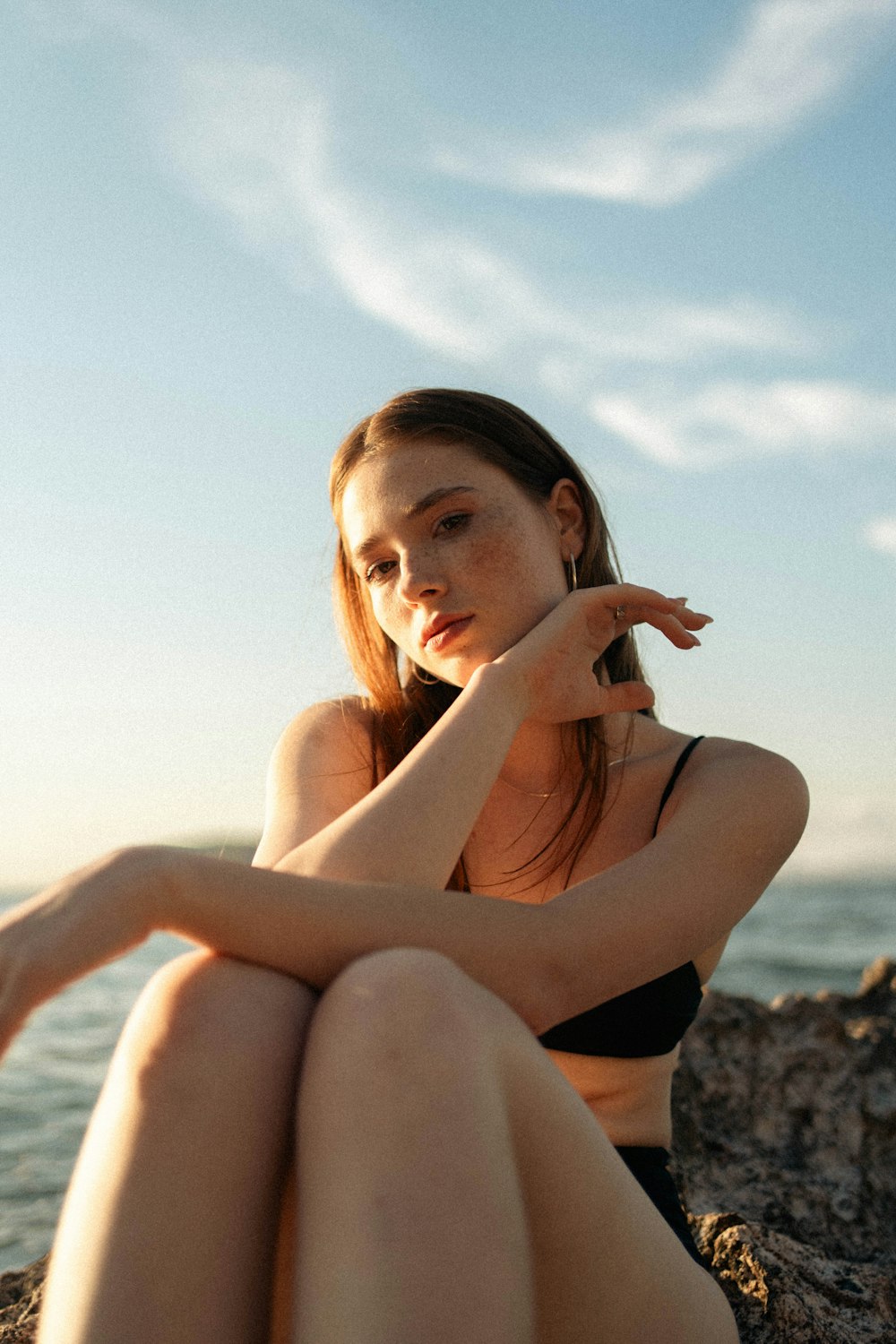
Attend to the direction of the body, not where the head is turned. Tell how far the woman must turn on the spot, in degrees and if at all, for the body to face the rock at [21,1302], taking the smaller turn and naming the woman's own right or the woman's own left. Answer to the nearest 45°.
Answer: approximately 90° to the woman's own right

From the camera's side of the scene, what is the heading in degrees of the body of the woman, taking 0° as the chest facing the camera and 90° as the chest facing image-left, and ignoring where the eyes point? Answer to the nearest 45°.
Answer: approximately 45°
